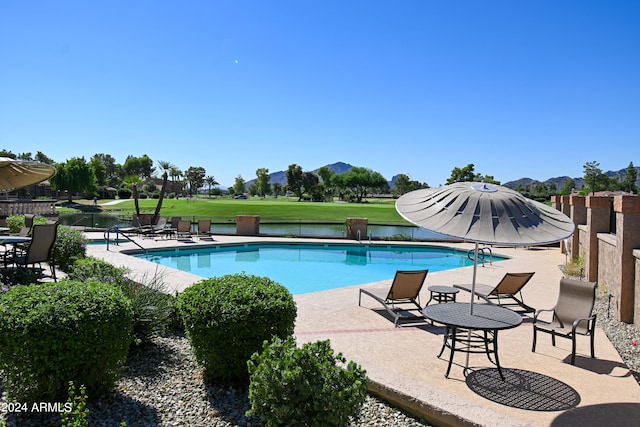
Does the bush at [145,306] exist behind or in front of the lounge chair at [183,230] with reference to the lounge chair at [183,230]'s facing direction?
in front

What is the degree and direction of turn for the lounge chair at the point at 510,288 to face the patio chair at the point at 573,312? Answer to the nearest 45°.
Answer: approximately 135° to its left

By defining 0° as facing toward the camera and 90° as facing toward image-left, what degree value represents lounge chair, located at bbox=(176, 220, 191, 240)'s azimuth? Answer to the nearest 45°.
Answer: approximately 0°

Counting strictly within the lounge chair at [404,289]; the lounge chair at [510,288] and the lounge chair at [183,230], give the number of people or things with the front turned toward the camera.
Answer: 1
